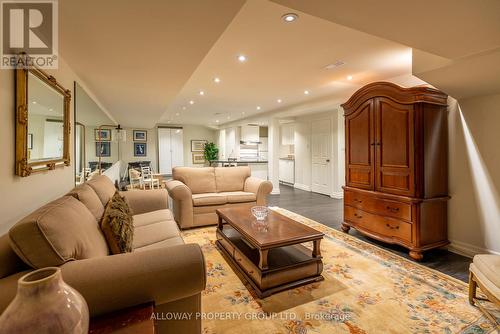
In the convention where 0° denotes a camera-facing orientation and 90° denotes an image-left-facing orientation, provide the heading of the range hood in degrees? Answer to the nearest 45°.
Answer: approximately 0°

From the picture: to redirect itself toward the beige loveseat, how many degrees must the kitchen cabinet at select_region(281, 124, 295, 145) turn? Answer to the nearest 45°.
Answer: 0° — it already faces it

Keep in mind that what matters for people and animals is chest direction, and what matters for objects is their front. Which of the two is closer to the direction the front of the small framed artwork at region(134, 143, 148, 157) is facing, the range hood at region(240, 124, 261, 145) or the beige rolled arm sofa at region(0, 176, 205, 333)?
the beige rolled arm sofa

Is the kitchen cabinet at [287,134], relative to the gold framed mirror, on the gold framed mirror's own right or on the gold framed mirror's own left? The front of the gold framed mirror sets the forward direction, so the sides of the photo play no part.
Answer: on the gold framed mirror's own left

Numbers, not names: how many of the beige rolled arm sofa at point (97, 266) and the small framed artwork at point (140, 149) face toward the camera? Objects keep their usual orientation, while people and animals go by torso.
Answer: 1

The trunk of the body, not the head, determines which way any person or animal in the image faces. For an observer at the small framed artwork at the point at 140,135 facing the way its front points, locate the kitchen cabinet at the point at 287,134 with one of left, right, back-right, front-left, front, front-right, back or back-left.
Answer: front-left

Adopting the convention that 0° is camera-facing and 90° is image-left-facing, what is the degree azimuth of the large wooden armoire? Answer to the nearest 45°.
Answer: approximately 45°

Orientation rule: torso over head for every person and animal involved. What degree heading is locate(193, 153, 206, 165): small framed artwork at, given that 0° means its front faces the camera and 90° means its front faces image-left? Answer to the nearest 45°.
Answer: approximately 0°

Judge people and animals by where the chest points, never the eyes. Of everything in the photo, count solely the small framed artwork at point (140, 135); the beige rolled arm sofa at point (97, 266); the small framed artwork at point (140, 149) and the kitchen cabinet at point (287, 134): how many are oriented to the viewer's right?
1

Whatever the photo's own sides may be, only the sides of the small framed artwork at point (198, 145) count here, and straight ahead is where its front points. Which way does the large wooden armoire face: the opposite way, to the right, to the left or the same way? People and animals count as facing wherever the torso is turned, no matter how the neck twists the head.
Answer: to the right

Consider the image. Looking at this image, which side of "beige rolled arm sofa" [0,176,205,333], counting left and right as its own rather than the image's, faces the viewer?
right

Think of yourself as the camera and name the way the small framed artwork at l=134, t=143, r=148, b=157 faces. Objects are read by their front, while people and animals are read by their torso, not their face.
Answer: facing the viewer

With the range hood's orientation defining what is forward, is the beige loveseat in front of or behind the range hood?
in front

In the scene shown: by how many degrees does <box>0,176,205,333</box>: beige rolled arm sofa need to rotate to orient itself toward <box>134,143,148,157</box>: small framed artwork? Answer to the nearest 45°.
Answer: approximately 90° to its left
